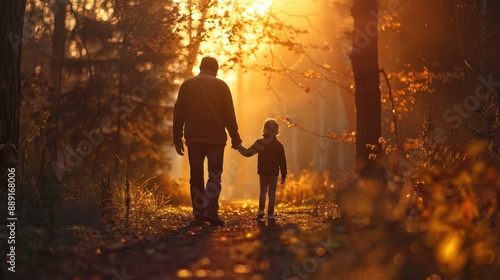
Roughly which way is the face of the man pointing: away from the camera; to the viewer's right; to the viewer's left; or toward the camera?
away from the camera

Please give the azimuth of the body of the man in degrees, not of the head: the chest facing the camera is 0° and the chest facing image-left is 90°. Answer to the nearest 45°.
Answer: approximately 180°

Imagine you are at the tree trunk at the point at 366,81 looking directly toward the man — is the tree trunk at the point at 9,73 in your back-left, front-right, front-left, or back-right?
front-right

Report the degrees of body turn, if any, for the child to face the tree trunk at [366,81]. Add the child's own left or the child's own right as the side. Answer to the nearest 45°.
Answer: approximately 45° to the child's own right

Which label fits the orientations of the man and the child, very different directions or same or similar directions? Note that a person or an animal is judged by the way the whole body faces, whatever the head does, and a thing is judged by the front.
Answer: same or similar directions

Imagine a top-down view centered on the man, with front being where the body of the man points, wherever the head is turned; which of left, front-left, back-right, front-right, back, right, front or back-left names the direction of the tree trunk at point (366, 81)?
front-right

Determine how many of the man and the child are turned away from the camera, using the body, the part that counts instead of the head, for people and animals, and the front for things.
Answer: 2

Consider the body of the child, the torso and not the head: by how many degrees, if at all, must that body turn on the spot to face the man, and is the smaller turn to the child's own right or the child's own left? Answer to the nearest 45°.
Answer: approximately 135° to the child's own left

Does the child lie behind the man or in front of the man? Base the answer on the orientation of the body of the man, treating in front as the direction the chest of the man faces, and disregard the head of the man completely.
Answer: in front

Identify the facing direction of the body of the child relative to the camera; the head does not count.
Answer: away from the camera

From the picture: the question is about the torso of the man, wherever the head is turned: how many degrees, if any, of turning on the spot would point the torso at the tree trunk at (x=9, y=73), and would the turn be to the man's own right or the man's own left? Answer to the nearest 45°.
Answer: approximately 90° to the man's own left

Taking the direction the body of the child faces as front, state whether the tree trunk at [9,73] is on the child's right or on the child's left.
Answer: on the child's left
